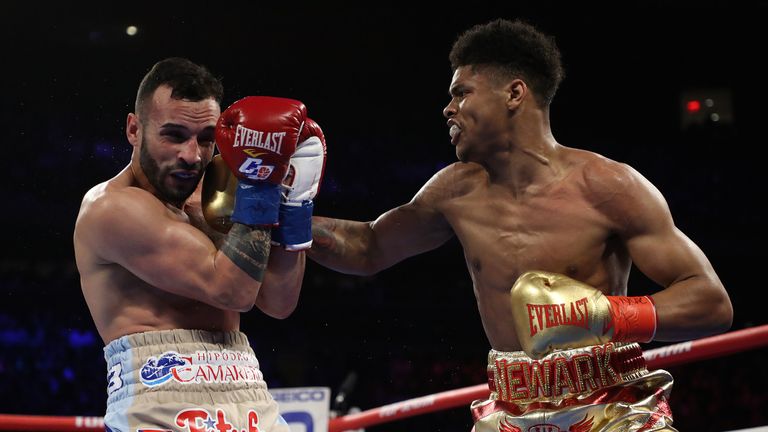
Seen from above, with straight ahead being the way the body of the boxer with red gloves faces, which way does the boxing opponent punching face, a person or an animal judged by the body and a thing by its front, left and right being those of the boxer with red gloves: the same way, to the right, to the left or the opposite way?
to the right

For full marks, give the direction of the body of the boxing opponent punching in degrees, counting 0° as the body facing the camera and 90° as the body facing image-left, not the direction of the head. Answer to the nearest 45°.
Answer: approximately 45°

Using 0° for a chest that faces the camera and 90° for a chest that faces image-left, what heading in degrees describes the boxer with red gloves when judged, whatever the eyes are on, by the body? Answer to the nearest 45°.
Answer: approximately 315°

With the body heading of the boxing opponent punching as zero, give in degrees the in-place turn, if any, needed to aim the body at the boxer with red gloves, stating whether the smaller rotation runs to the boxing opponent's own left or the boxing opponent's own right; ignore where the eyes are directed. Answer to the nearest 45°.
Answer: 0° — they already face them

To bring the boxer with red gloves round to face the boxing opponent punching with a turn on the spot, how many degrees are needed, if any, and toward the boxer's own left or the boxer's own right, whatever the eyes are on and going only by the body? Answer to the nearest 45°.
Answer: approximately 45° to the boxer's own left
